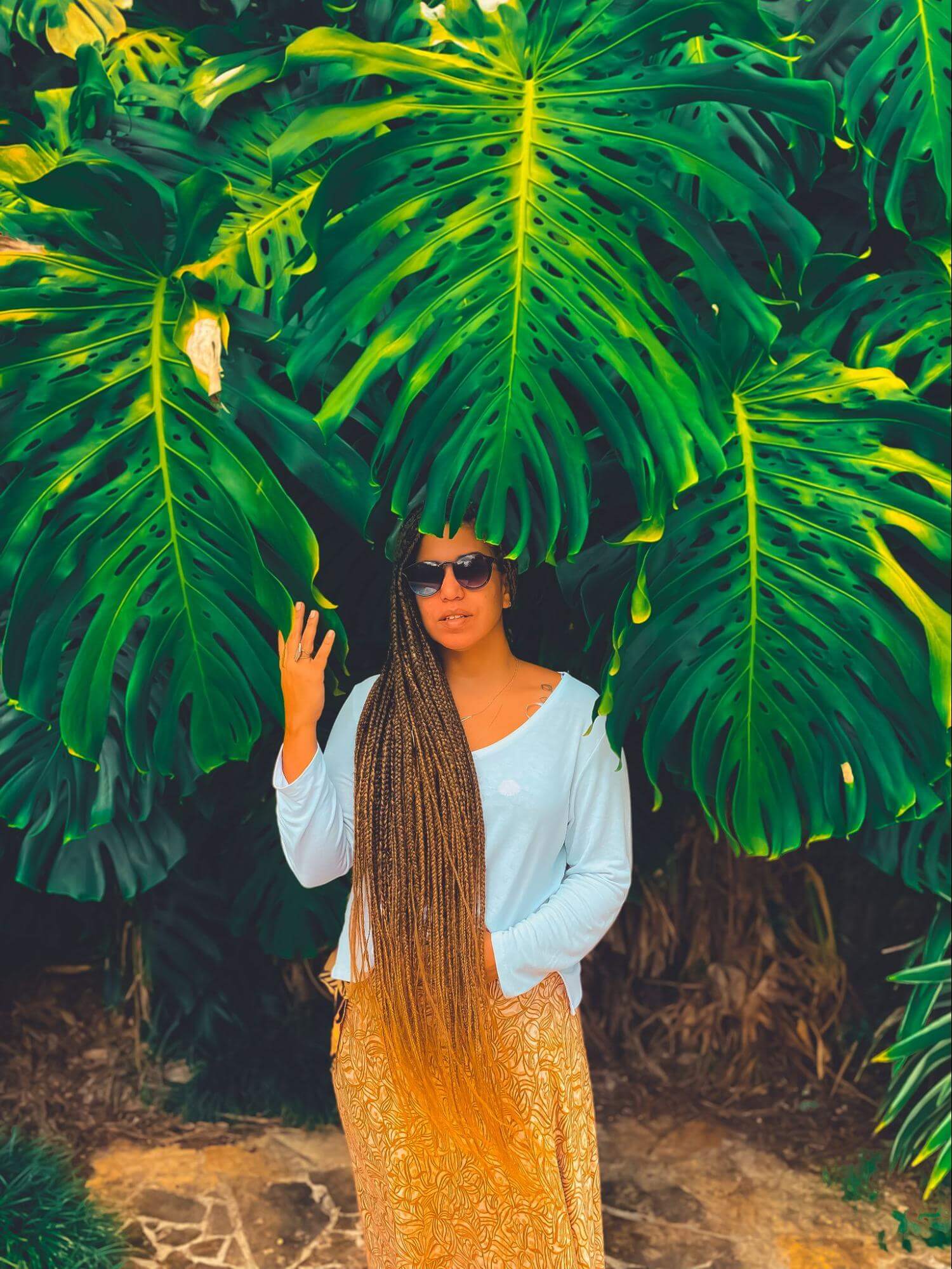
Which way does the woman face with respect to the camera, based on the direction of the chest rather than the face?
toward the camera
